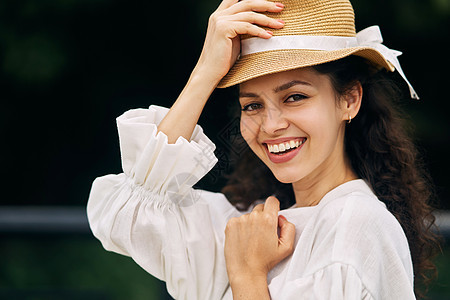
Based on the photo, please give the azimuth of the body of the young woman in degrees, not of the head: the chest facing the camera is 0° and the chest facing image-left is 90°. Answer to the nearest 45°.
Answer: approximately 45°
